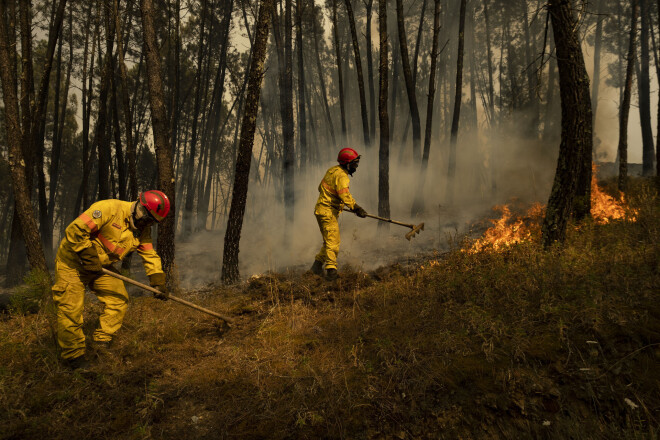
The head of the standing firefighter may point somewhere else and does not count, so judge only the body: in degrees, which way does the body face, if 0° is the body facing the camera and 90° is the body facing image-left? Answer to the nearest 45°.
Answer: approximately 270°

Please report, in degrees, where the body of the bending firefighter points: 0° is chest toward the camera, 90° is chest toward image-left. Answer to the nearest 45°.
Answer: approximately 315°

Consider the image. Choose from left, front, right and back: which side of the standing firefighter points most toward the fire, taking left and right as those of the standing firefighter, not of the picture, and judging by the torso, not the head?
front

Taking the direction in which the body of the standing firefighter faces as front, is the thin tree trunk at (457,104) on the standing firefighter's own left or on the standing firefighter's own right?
on the standing firefighter's own left

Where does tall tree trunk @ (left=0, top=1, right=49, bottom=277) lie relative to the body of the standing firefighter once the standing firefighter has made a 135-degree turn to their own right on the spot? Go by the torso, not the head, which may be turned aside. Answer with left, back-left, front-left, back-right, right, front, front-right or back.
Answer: front-right

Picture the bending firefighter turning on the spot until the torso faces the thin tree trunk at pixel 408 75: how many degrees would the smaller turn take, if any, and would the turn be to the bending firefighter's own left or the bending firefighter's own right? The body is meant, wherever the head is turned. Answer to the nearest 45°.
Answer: approximately 90° to the bending firefighter's own left

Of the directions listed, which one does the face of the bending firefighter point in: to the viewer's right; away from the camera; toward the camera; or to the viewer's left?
to the viewer's right

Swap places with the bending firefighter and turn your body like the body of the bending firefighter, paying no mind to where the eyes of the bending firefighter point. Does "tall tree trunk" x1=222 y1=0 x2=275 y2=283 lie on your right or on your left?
on your left

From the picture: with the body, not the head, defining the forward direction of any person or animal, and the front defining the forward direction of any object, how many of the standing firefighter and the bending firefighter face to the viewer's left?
0

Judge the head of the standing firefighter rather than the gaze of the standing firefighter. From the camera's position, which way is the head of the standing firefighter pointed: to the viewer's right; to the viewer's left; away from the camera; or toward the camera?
to the viewer's right
